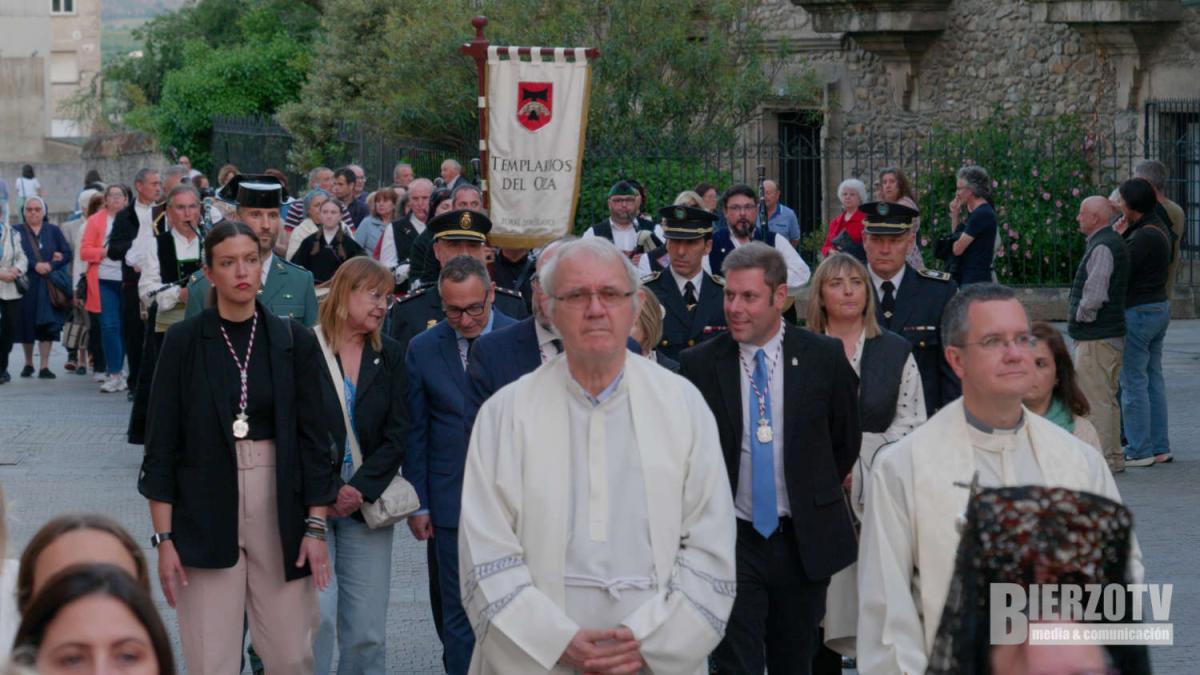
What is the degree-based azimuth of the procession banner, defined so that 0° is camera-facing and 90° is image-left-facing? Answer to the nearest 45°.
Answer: approximately 0°

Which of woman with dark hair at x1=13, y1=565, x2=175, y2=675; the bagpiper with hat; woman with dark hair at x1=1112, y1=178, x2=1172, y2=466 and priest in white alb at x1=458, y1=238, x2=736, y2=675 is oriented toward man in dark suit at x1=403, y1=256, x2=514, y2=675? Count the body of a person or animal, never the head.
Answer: the bagpiper with hat

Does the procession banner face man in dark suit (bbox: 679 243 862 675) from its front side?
yes

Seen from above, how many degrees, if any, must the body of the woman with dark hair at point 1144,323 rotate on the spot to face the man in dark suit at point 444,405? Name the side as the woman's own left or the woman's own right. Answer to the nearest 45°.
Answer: approximately 135° to the woman's own left

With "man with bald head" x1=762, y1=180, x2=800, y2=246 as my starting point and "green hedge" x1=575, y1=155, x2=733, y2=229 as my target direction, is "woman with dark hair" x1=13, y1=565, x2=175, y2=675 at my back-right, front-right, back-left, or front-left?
back-left

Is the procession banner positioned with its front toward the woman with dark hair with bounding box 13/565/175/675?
yes

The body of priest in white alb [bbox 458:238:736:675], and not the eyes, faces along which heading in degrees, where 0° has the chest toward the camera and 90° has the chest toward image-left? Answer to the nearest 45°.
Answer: approximately 0°
